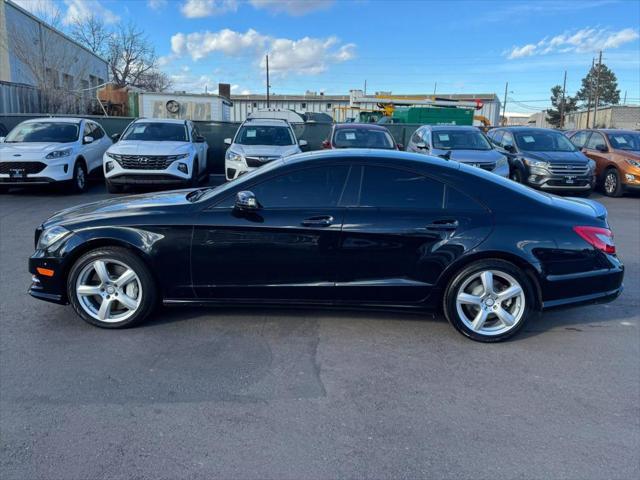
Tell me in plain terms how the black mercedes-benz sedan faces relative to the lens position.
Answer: facing to the left of the viewer

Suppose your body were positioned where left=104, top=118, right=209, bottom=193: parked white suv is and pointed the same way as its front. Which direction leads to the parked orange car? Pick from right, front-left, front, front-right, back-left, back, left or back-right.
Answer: left

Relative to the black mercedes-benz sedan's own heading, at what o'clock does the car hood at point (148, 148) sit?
The car hood is roughly at 2 o'clock from the black mercedes-benz sedan.

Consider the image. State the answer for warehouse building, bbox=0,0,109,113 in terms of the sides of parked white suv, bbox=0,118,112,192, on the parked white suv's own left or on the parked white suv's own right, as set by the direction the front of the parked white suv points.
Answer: on the parked white suv's own right

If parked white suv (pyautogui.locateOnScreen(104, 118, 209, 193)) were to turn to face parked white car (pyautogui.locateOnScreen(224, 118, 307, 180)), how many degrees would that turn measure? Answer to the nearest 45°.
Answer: approximately 90° to its left

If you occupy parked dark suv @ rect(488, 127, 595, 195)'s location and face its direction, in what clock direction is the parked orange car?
The parked orange car is roughly at 9 o'clock from the parked dark suv.

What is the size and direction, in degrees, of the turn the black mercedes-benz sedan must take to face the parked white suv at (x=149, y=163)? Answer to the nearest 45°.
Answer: approximately 45° to its right

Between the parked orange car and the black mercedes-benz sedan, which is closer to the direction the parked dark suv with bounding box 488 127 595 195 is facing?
the black mercedes-benz sedan

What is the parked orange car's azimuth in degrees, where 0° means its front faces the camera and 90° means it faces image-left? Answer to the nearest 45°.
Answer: approximately 315°

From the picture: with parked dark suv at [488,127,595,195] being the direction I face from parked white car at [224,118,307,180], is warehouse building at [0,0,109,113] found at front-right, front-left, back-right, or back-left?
back-left

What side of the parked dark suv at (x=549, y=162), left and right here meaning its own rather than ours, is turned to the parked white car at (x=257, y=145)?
right

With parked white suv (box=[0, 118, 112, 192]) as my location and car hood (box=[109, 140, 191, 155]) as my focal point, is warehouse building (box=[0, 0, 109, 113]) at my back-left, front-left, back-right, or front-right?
back-left

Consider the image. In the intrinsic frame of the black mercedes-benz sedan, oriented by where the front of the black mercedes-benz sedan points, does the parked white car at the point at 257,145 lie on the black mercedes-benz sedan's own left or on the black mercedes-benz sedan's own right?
on the black mercedes-benz sedan's own right

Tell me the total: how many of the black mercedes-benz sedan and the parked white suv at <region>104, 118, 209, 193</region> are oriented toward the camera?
1

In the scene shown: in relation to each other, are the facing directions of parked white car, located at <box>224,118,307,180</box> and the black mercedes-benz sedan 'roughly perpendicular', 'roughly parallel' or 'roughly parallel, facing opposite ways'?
roughly perpendicular
